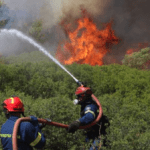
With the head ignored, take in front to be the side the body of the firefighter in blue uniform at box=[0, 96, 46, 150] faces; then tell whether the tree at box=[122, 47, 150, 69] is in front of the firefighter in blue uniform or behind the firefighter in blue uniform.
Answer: in front

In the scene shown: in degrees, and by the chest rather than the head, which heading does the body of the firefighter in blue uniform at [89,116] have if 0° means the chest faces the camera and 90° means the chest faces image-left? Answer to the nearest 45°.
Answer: approximately 90°

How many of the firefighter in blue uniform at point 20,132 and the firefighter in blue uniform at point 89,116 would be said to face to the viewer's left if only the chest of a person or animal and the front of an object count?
1

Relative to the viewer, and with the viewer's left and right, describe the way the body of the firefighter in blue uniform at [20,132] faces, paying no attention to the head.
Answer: facing away from the viewer and to the right of the viewer

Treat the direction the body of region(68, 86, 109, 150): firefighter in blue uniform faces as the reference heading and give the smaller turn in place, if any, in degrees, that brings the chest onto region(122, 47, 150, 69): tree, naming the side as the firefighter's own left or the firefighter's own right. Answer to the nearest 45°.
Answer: approximately 90° to the firefighter's own right

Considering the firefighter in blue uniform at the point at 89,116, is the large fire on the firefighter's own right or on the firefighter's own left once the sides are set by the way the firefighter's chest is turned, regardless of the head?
on the firefighter's own right

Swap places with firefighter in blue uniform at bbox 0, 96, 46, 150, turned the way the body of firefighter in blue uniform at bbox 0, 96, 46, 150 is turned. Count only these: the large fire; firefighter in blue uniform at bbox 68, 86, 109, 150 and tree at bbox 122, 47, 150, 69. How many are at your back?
0

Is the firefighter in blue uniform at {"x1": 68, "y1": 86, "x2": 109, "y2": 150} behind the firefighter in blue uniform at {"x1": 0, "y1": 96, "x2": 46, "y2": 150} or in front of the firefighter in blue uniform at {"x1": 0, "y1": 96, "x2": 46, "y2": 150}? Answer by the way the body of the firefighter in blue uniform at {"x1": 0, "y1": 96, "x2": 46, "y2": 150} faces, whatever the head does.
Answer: in front
